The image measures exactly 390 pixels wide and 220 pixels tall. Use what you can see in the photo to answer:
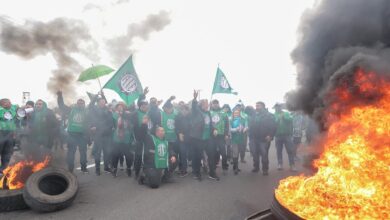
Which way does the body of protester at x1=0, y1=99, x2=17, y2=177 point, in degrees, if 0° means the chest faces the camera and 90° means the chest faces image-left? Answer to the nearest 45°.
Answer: approximately 0°

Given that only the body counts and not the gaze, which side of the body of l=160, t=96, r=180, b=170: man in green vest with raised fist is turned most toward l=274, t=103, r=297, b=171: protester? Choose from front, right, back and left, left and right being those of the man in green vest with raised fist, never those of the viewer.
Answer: left

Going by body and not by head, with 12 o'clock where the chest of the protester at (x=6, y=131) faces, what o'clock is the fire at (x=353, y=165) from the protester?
The fire is roughly at 11 o'clock from the protester.

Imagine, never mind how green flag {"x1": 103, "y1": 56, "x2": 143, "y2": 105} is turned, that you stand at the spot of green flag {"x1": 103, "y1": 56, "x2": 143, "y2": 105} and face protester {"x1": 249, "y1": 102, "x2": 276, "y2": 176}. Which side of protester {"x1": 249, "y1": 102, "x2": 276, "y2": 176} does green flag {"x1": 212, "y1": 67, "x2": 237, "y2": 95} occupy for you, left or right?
left

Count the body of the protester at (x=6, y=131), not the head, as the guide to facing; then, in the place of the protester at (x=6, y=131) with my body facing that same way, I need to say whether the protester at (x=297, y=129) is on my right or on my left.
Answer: on my left

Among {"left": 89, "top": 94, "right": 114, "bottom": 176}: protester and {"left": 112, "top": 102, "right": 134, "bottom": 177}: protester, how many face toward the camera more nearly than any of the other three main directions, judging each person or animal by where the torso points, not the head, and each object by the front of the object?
2
